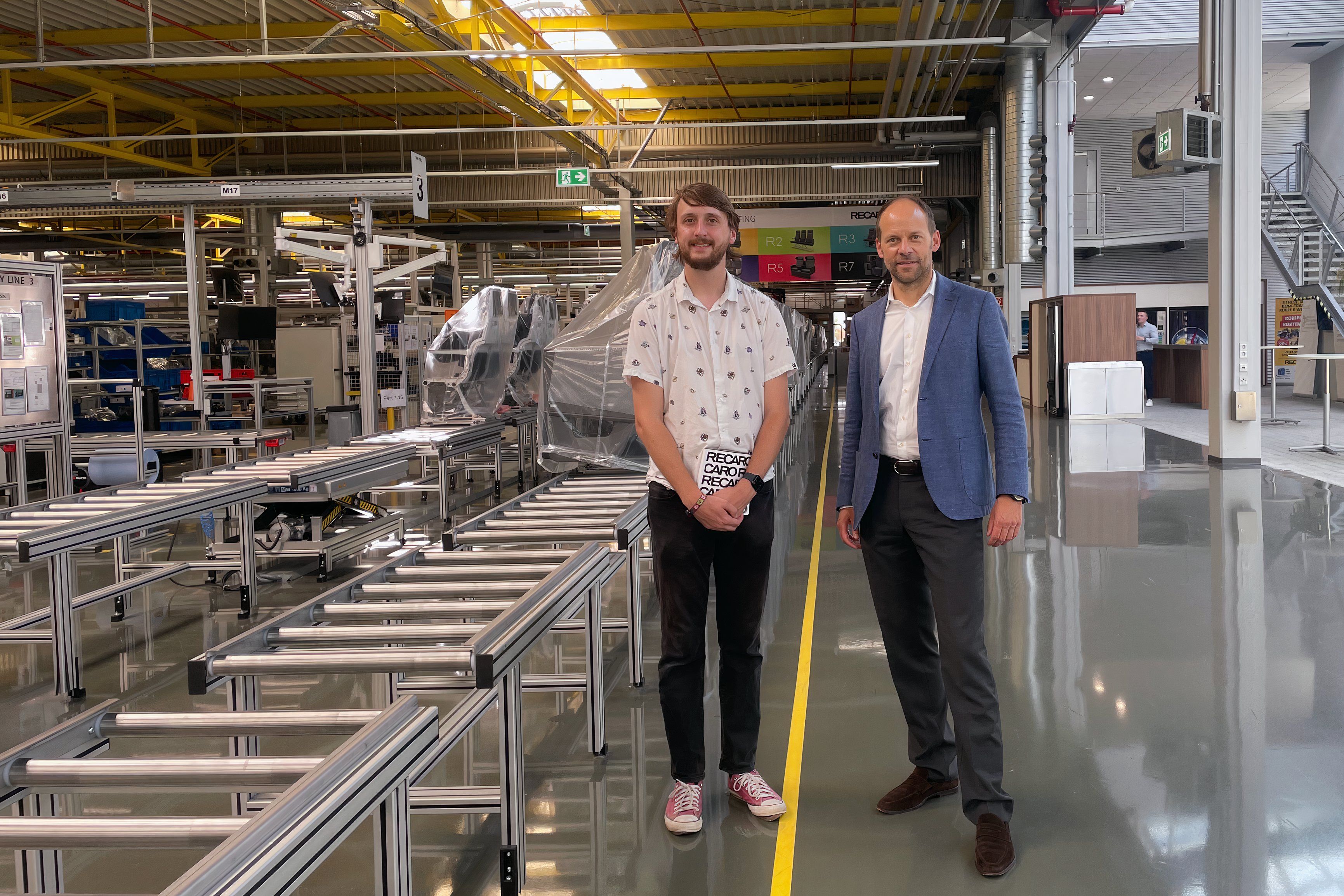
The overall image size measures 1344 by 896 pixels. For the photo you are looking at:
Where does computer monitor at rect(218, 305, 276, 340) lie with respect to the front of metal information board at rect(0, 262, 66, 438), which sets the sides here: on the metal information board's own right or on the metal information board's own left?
on the metal information board's own left

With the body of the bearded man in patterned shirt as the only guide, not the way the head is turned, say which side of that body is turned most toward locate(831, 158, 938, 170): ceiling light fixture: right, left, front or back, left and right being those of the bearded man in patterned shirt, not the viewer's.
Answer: back

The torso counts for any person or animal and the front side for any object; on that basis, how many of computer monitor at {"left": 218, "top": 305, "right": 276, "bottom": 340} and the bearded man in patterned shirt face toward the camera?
2

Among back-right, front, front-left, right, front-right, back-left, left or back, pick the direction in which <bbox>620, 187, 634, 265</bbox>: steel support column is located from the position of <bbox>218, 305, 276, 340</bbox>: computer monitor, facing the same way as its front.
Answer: back-left

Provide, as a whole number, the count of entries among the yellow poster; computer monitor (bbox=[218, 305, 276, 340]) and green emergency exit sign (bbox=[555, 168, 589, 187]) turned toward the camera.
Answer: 3
